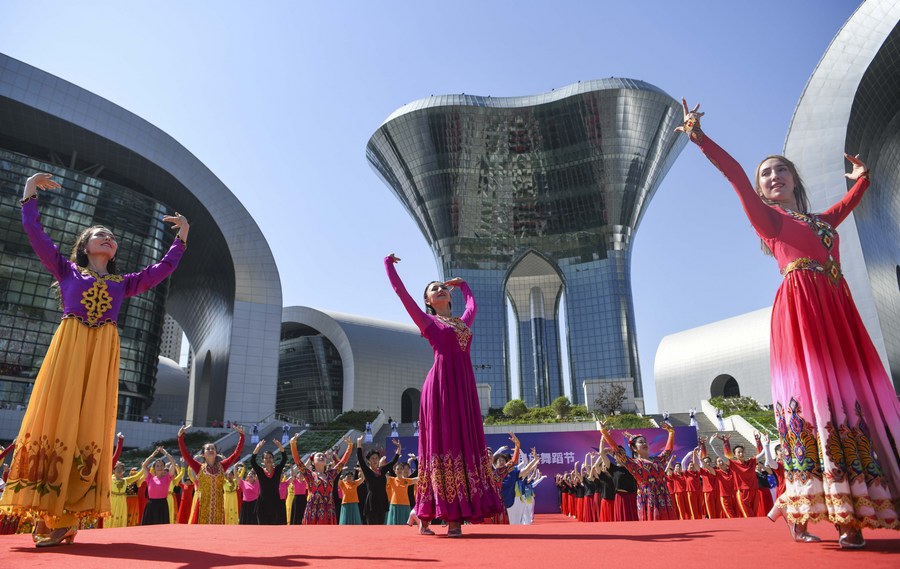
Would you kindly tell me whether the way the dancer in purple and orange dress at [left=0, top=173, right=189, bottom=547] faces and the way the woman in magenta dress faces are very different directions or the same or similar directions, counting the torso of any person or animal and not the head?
same or similar directions

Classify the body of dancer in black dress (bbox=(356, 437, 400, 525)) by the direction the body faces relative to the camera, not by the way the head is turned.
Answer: toward the camera

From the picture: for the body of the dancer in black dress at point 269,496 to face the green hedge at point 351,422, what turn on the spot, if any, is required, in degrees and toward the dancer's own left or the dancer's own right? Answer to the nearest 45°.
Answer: approximately 180°

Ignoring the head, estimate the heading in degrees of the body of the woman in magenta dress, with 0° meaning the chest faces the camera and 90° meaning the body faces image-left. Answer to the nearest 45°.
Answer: approximately 315°

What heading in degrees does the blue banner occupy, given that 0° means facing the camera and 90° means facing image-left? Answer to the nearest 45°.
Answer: approximately 0°

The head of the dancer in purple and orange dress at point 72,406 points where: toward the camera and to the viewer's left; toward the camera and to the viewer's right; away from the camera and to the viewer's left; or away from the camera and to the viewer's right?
toward the camera and to the viewer's right

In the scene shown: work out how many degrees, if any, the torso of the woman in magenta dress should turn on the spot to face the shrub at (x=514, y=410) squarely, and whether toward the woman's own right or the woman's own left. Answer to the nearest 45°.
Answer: approximately 135° to the woman's own left

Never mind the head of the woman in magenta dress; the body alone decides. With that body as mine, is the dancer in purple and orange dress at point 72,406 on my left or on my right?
on my right

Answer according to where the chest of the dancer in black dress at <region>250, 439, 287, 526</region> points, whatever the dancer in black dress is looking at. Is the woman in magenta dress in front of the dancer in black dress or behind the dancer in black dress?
in front

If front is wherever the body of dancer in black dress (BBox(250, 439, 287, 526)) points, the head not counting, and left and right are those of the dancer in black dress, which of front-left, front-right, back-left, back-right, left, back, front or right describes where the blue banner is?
back-left

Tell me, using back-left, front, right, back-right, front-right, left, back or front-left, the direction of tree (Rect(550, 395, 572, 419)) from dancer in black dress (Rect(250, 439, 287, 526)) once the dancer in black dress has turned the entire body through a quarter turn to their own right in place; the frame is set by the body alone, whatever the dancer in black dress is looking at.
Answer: back-right
